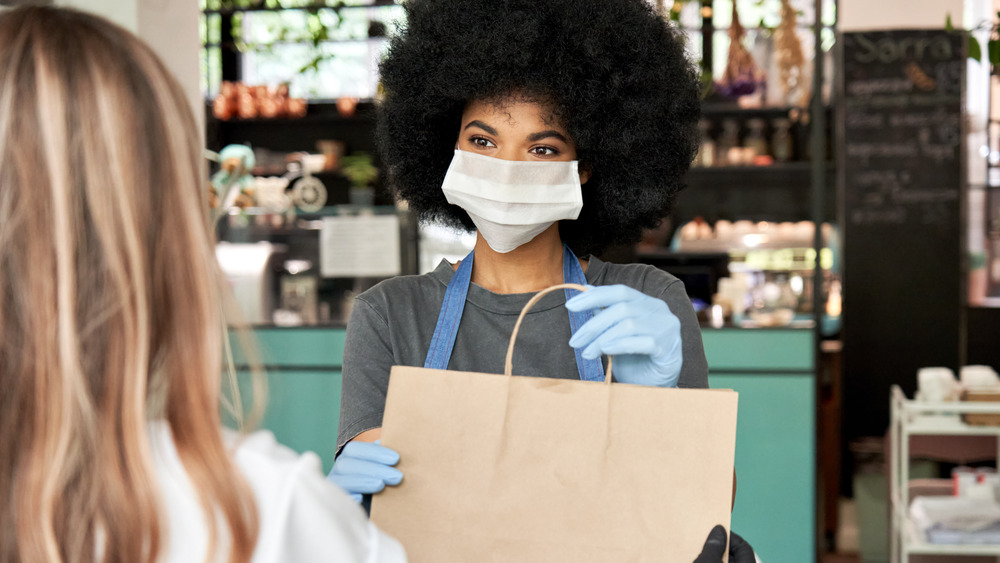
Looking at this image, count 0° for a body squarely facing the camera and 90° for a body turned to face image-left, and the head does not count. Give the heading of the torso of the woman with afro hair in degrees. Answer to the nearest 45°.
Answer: approximately 0°

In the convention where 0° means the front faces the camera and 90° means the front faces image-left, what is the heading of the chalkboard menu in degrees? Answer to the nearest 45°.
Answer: approximately 0°

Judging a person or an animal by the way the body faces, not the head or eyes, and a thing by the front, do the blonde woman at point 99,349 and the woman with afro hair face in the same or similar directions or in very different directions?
very different directions

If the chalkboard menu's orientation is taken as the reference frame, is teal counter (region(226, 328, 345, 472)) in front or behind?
in front

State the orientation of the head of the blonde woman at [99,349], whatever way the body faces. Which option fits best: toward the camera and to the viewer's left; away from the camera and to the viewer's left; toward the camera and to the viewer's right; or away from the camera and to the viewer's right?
away from the camera and to the viewer's right

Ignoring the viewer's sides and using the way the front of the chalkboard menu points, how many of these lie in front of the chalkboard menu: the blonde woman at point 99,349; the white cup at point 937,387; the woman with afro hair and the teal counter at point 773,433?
4

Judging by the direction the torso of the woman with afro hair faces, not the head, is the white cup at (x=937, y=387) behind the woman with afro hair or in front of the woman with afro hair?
behind

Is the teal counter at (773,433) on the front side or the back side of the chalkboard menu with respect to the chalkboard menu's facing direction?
on the front side

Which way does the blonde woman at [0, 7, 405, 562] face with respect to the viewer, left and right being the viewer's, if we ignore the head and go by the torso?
facing away from the viewer

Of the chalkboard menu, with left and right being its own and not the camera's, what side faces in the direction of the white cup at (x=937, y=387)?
front

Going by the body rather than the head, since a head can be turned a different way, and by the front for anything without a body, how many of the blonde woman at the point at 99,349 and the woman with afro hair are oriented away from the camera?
1

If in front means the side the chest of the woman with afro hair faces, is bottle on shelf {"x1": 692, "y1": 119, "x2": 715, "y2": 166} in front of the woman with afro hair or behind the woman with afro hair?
behind
